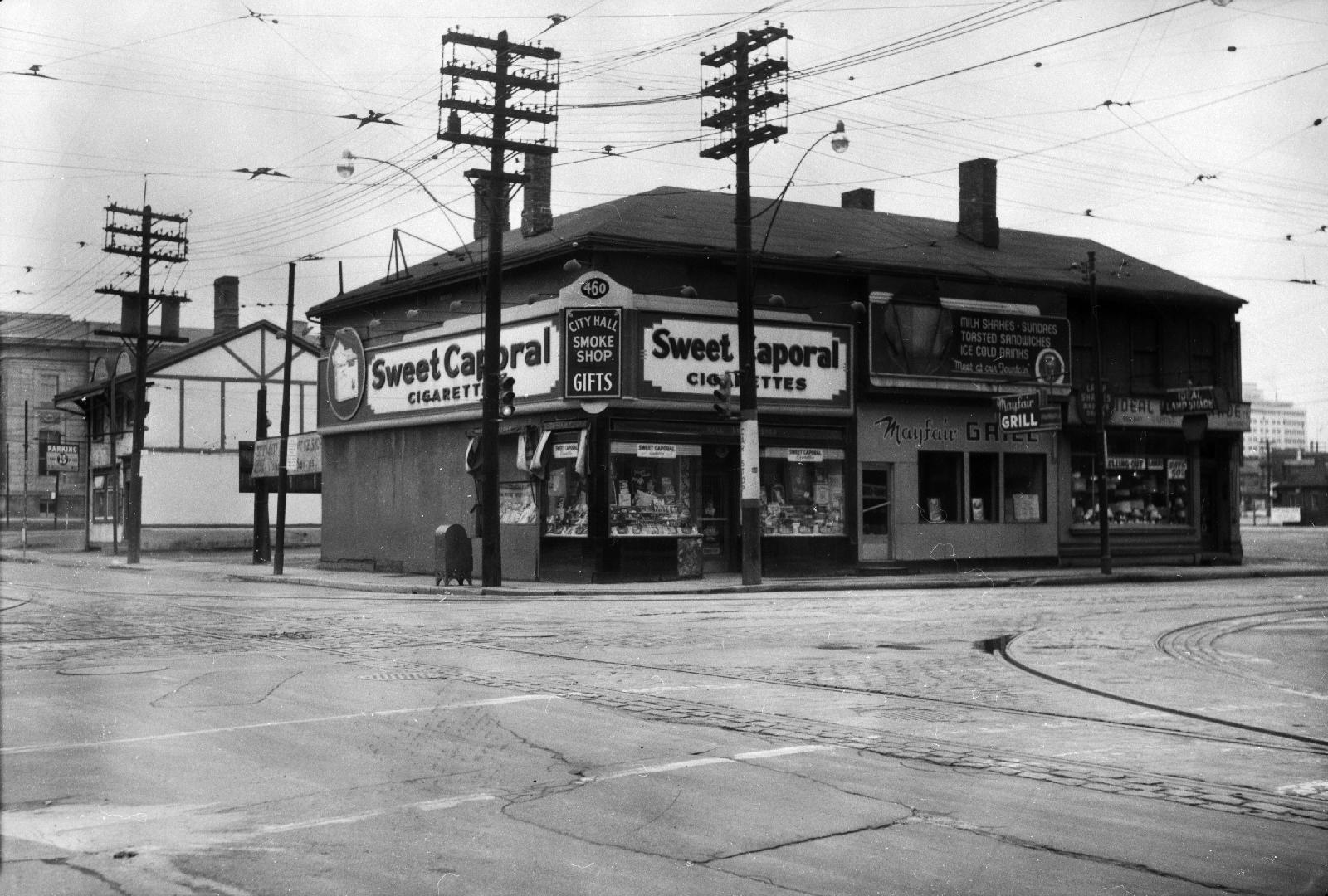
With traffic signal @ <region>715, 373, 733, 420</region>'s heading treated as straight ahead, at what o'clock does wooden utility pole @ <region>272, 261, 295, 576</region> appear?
The wooden utility pole is roughly at 1 o'clock from the traffic signal.

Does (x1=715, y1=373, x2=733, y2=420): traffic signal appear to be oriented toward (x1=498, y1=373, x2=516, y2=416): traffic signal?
yes

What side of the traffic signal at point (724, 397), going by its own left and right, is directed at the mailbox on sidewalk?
front

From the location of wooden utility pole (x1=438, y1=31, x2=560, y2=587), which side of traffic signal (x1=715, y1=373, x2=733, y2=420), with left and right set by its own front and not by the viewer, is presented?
front

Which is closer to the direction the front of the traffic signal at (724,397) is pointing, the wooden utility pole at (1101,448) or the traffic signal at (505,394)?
the traffic signal

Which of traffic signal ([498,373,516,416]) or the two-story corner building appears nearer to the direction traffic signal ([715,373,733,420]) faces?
the traffic signal

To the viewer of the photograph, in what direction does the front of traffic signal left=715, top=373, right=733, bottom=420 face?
facing to the left of the viewer

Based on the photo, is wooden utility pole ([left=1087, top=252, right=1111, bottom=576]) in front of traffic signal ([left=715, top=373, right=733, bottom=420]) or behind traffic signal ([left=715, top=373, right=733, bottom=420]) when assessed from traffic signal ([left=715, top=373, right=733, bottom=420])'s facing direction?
behind

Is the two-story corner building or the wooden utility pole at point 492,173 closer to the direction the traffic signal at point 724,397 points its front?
the wooden utility pole
